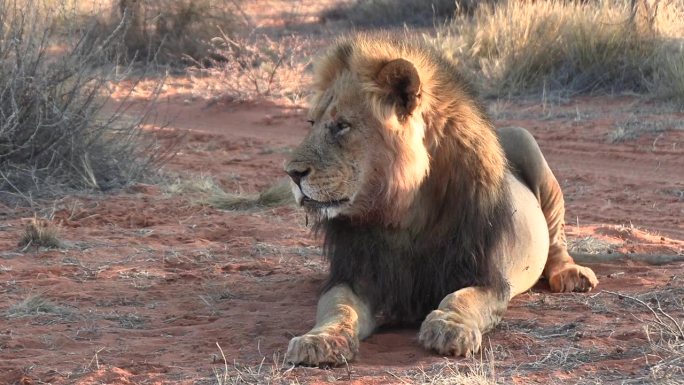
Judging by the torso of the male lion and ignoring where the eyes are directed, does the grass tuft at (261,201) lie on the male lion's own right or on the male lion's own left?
on the male lion's own right

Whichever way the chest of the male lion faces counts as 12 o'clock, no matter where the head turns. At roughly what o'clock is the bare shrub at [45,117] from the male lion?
The bare shrub is roughly at 3 o'clock from the male lion.

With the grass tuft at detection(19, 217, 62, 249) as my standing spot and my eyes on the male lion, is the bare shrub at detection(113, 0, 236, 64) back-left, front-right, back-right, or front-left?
back-left

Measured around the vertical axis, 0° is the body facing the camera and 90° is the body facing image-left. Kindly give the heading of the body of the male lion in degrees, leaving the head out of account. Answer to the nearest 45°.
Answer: approximately 45°

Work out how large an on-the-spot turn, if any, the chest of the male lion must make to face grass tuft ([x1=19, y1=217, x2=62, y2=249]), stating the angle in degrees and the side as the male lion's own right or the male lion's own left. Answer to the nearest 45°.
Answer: approximately 90° to the male lion's own right

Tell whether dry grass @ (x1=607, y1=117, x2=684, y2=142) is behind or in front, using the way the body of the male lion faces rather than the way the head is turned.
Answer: behind
